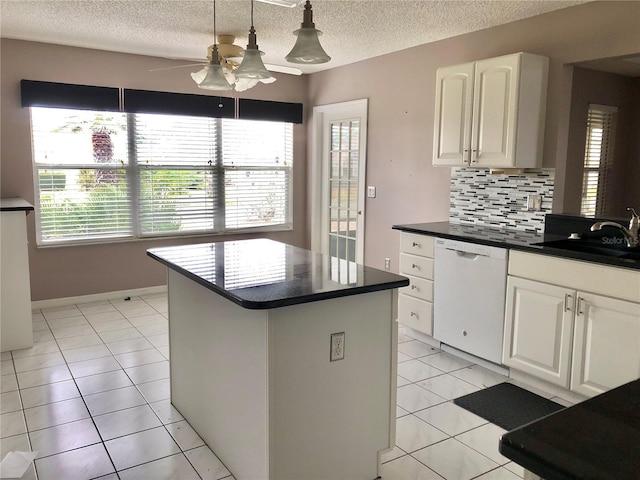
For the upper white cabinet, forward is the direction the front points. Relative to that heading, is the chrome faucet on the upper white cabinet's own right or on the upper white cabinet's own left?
on the upper white cabinet's own left

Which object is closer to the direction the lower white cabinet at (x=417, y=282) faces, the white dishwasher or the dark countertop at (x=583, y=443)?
the dark countertop

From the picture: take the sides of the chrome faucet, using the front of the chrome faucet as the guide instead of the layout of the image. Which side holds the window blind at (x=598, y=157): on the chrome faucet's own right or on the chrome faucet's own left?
on the chrome faucet's own right

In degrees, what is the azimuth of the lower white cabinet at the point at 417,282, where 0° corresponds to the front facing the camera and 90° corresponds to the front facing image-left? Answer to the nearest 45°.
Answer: approximately 45°

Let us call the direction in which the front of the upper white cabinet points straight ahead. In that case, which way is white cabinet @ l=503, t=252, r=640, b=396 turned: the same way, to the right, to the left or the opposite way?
the same way

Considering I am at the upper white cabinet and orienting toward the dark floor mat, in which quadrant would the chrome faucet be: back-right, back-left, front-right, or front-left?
front-left

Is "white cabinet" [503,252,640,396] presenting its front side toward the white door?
no

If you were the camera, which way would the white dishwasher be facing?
facing the viewer and to the left of the viewer

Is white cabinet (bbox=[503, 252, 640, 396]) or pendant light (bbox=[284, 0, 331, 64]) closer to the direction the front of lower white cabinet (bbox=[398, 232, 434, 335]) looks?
the pendant light

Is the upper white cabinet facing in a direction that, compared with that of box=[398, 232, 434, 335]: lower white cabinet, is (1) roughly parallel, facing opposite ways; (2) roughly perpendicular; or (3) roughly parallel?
roughly parallel

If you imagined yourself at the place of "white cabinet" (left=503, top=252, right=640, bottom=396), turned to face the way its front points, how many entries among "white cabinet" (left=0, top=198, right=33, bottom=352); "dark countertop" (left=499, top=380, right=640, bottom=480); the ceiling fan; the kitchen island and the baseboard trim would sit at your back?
0

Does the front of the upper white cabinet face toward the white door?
no

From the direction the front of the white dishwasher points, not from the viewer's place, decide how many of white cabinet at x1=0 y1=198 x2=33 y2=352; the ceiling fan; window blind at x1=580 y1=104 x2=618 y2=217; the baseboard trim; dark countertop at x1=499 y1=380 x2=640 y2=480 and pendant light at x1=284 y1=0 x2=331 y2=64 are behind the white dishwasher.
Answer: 1

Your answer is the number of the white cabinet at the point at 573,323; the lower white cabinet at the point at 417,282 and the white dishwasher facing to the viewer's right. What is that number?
0

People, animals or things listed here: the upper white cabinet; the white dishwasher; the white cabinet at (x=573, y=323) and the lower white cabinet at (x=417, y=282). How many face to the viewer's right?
0

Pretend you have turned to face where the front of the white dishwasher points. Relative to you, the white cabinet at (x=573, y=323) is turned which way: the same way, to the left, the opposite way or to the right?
the same way

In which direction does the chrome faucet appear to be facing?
to the viewer's left
